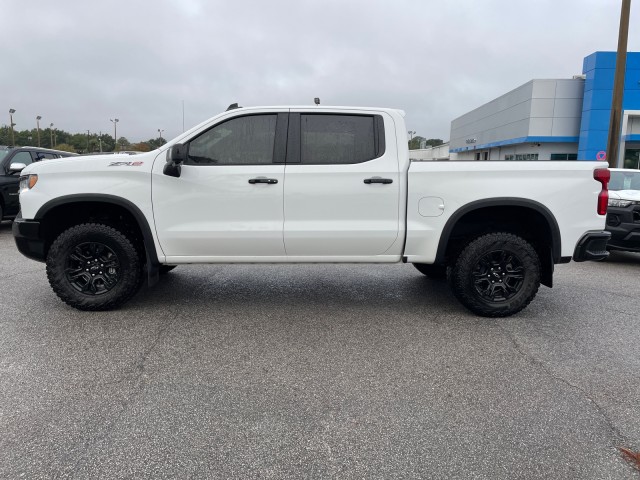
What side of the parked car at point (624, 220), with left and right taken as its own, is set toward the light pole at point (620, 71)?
back

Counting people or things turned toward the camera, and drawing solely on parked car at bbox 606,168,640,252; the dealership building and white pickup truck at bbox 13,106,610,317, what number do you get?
2

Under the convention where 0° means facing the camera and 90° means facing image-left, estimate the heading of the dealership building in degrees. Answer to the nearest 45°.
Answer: approximately 0°

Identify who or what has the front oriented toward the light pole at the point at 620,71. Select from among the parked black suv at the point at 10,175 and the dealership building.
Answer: the dealership building

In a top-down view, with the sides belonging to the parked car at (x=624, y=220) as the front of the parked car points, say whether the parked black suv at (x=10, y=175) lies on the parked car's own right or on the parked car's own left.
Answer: on the parked car's own right

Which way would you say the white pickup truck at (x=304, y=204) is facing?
to the viewer's left

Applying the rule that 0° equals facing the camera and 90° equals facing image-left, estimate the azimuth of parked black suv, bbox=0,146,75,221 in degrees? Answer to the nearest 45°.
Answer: approximately 45°

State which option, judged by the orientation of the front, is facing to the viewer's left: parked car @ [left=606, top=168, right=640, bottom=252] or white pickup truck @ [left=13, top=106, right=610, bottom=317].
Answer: the white pickup truck

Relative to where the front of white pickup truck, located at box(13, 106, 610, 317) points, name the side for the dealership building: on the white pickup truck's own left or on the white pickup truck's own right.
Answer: on the white pickup truck's own right

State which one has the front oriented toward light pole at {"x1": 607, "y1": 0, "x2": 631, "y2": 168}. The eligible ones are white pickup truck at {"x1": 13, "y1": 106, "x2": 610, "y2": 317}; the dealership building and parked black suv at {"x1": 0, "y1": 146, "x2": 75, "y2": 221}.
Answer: the dealership building

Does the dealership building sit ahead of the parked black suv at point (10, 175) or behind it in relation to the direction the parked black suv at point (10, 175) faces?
behind

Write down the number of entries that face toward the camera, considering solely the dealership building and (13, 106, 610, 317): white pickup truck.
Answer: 1
